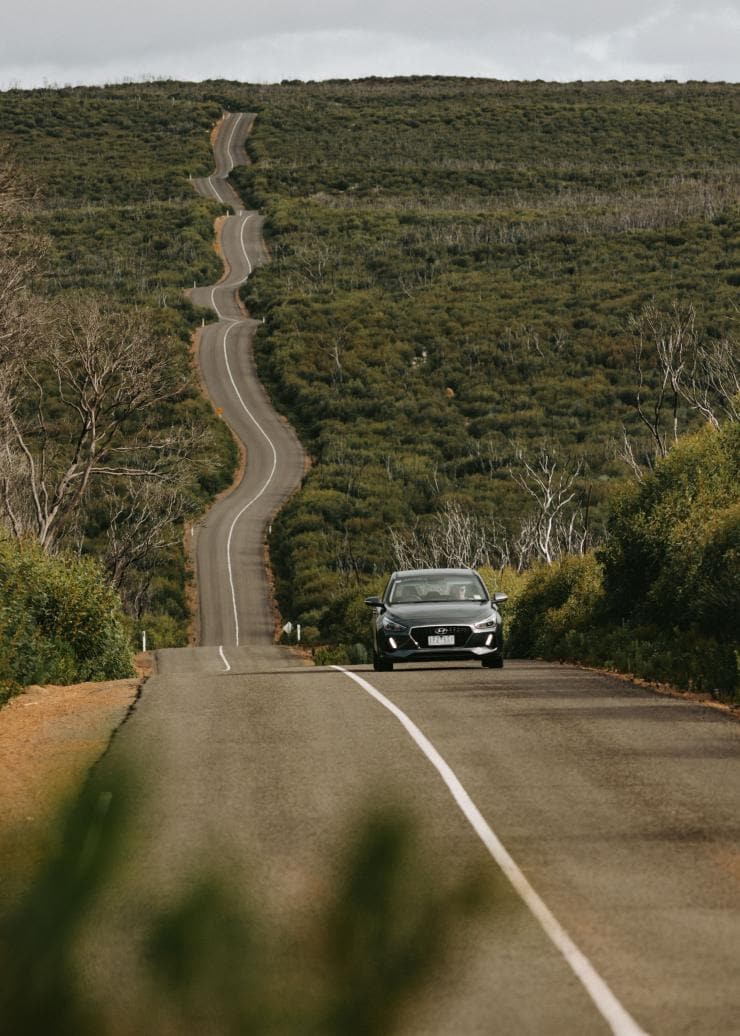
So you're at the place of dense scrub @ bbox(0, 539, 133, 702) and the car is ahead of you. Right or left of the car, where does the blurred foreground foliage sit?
right

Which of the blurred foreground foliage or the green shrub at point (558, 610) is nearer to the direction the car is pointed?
the blurred foreground foliage

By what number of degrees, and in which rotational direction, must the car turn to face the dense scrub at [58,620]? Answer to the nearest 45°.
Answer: approximately 135° to its right

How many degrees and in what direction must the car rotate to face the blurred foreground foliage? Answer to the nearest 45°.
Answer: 0° — it already faces it

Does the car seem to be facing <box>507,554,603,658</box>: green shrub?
no

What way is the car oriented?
toward the camera
